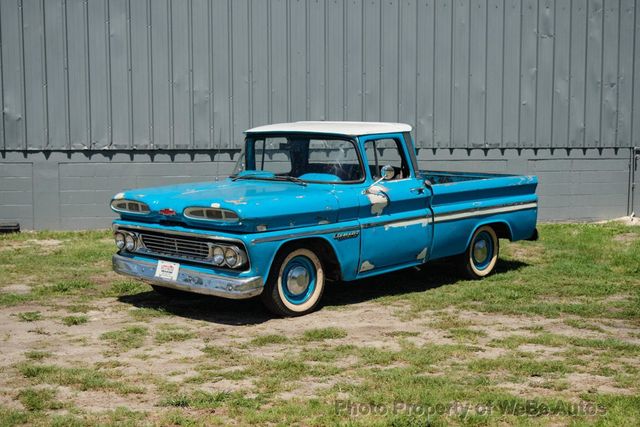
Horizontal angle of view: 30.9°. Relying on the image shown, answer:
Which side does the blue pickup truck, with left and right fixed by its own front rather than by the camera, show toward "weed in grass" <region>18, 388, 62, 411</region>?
front

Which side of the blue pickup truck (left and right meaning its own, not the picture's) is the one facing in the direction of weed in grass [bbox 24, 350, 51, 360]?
front

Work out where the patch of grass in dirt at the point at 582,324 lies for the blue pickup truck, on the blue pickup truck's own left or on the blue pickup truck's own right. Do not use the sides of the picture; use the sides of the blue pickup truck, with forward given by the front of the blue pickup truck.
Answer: on the blue pickup truck's own left

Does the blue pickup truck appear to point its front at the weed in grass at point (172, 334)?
yes

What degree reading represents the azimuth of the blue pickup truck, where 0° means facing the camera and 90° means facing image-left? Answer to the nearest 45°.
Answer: approximately 45°

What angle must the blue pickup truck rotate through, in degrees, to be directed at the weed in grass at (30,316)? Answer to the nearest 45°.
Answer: approximately 45° to its right

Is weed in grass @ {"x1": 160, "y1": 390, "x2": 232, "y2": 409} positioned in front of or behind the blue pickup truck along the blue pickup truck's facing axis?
in front

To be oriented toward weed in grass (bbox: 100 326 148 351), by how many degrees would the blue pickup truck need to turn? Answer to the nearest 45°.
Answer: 0° — it already faces it

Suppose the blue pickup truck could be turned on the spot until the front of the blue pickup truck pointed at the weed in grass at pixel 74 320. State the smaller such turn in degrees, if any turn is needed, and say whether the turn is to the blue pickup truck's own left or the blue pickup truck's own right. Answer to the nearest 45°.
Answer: approximately 45° to the blue pickup truck's own right
